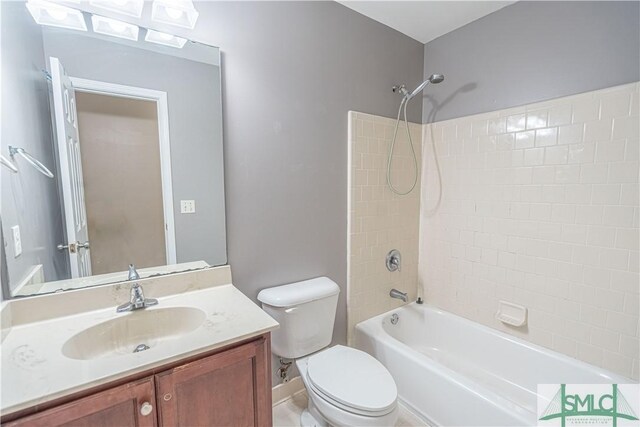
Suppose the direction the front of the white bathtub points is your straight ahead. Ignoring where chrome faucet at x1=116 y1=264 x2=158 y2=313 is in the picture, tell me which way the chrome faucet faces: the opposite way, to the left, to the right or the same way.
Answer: to the left

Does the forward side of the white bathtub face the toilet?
yes

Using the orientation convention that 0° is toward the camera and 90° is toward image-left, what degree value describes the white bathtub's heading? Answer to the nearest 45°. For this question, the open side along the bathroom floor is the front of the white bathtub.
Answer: approximately 45°

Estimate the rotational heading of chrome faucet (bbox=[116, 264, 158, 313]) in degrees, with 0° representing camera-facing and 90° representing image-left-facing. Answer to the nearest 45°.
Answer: approximately 0°

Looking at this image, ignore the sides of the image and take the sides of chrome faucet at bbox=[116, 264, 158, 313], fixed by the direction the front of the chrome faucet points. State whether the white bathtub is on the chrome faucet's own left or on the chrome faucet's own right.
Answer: on the chrome faucet's own left

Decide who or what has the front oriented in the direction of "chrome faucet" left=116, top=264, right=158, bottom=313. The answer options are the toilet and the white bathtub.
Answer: the white bathtub
